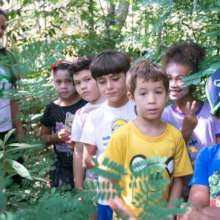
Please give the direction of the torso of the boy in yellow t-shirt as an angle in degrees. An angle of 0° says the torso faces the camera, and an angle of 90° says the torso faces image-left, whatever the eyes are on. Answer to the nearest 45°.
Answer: approximately 0°

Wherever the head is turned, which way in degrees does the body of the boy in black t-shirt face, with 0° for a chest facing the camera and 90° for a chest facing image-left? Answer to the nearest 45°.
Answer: approximately 0°

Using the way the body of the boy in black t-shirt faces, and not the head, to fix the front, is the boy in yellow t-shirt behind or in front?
in front

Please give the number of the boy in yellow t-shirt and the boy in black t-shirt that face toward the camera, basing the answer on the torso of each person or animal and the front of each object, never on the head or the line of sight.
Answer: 2

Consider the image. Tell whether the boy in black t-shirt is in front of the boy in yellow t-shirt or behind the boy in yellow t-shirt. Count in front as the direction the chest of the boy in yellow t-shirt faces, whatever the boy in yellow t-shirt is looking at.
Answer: behind
